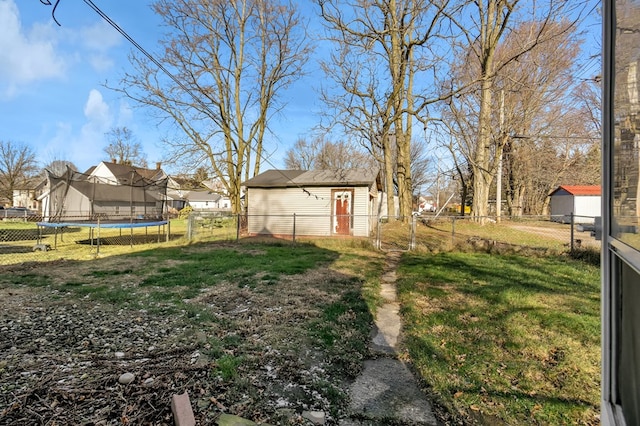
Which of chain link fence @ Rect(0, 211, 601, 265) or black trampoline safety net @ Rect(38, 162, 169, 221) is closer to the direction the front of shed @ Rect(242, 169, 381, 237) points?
the chain link fence

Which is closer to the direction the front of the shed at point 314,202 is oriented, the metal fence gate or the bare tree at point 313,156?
the metal fence gate

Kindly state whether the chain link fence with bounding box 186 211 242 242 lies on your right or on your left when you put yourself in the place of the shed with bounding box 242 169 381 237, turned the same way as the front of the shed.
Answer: on your right

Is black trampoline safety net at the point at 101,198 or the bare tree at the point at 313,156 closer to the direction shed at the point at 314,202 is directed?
the black trampoline safety net

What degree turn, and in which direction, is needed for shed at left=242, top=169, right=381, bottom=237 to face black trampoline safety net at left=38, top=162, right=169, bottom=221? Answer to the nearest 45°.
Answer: approximately 90° to its right

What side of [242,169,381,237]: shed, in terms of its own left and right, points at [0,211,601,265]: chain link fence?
front

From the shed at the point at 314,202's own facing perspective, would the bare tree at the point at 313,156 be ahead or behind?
behind

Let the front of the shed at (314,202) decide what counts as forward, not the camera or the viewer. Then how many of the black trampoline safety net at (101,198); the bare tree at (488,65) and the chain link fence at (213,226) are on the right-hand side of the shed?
2

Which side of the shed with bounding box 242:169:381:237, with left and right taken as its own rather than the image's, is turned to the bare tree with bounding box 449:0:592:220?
left

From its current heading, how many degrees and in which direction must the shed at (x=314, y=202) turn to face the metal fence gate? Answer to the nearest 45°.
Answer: approximately 45° to its left

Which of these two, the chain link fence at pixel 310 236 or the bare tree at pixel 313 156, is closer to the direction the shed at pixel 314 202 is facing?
the chain link fence

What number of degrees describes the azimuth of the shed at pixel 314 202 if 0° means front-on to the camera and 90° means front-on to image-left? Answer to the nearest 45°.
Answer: approximately 0°
